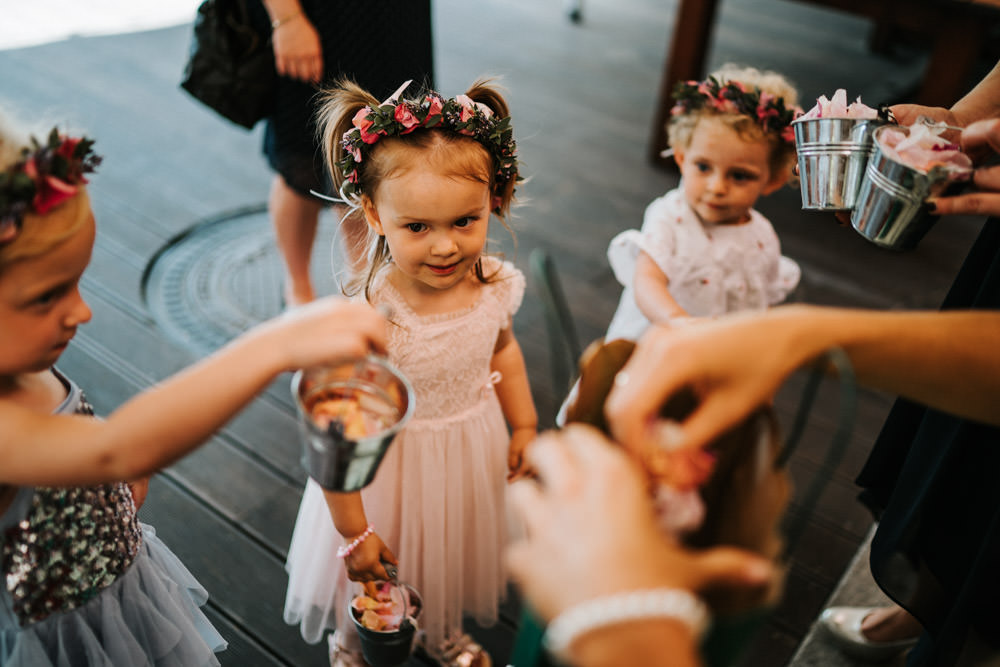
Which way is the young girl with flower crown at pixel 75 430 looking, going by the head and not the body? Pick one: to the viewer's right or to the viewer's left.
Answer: to the viewer's right

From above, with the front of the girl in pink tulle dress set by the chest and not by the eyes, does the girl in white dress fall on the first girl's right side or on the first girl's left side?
on the first girl's left side

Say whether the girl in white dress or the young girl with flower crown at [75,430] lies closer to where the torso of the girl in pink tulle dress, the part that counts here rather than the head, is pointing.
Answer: the young girl with flower crown

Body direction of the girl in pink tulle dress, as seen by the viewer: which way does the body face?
toward the camera

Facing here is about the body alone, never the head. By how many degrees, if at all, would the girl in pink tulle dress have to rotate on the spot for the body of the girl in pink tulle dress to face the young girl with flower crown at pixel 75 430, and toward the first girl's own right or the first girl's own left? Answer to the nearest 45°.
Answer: approximately 45° to the first girl's own right
